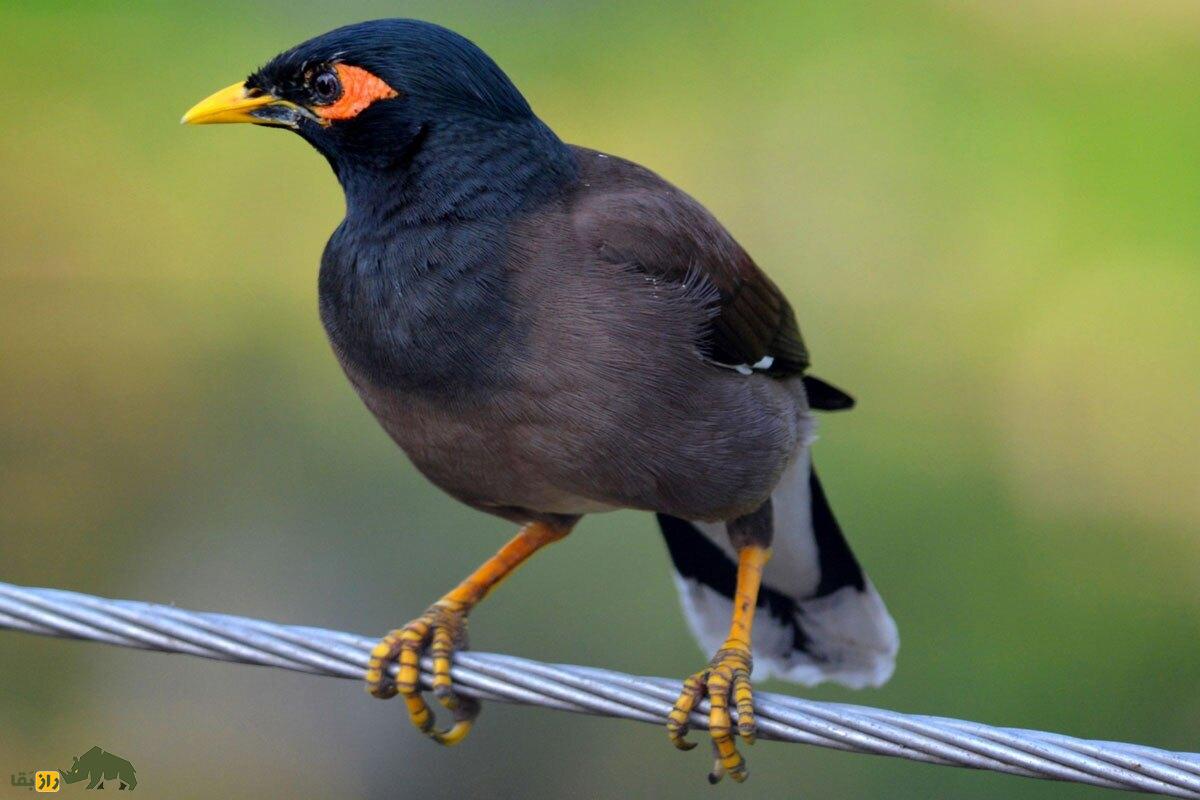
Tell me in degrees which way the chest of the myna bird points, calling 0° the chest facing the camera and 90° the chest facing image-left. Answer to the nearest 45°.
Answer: approximately 45°
